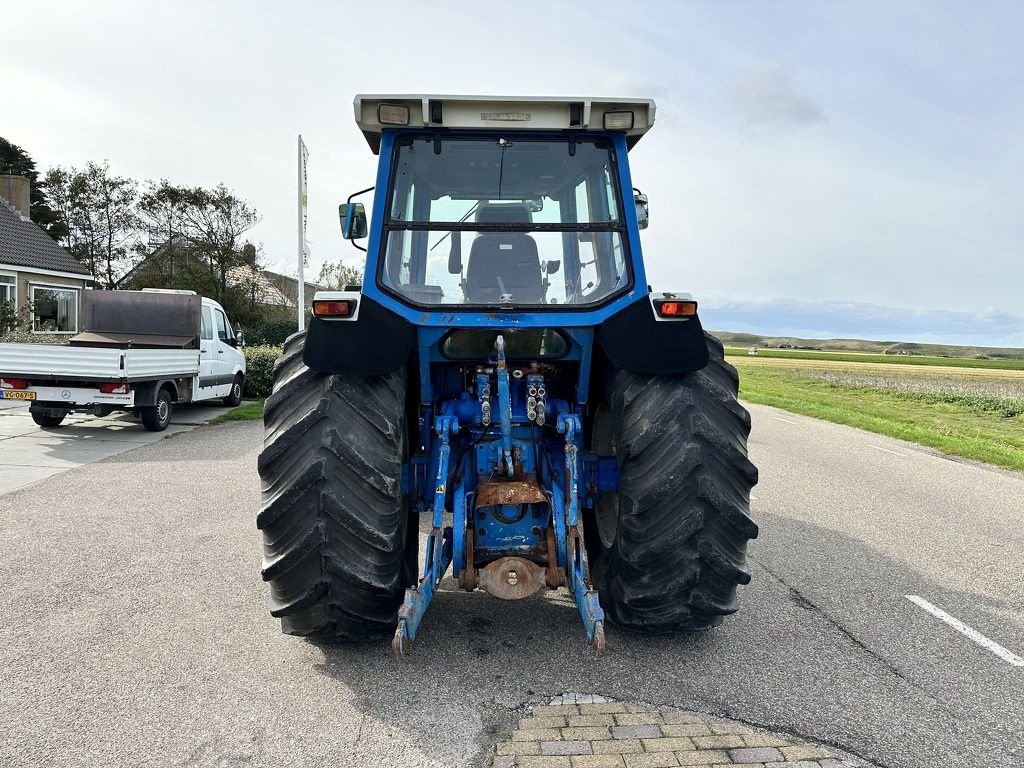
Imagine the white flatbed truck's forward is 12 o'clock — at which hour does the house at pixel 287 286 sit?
The house is roughly at 11 o'clock from the white flatbed truck.

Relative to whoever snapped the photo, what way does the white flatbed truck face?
facing away from the viewer and to the right of the viewer

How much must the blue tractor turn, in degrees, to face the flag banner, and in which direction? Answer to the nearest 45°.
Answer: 0° — it already faces it

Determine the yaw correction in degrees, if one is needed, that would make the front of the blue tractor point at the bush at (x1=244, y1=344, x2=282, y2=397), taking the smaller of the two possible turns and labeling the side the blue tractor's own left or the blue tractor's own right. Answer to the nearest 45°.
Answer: approximately 45° to the blue tractor's own left

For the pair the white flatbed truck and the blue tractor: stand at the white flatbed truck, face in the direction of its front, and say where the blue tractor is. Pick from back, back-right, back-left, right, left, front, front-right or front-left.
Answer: back-right

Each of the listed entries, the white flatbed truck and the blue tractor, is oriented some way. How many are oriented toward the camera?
0

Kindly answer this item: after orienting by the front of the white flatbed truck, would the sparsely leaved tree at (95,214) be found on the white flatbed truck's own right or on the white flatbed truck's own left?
on the white flatbed truck's own left

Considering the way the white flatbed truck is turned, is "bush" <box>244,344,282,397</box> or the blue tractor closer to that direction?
the bush

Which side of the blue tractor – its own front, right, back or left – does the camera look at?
back

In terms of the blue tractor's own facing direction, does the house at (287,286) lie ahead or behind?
ahead

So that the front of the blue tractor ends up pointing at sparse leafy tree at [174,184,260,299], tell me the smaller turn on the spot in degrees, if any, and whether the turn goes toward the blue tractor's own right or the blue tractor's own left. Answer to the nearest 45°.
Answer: approximately 45° to the blue tractor's own left
